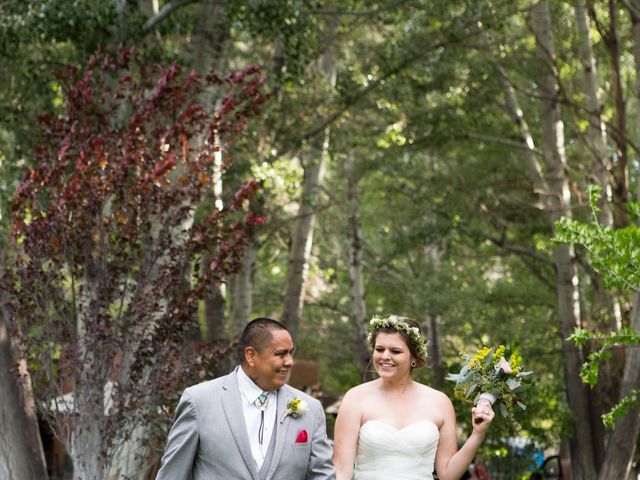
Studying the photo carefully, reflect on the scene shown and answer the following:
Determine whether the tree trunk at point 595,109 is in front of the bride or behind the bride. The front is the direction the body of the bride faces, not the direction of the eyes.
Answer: behind

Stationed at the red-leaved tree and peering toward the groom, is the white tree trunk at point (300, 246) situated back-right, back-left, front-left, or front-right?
back-left

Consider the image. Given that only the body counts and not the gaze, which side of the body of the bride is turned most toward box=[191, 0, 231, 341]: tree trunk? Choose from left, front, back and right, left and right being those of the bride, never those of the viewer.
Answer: back

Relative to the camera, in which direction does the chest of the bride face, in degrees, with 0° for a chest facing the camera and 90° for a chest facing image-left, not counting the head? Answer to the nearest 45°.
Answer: approximately 0°

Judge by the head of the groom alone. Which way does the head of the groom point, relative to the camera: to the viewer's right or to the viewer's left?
to the viewer's right

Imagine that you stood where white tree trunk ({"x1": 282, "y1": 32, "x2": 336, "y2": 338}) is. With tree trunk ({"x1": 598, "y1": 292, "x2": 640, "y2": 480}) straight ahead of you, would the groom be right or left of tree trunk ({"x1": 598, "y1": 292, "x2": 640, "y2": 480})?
right

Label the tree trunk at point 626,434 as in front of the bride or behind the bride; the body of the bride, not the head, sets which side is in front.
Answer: behind

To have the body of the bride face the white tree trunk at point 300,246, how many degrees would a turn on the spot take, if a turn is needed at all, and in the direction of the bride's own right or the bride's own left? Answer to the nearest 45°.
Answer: approximately 180°
